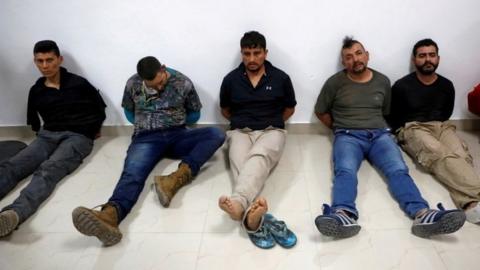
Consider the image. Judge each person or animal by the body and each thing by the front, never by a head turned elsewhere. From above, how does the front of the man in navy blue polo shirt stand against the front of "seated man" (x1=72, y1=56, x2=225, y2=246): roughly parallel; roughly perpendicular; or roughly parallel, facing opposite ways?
roughly parallel

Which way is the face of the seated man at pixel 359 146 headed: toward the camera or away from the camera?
toward the camera

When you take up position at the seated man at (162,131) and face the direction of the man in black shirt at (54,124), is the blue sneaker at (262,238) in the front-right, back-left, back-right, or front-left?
back-left

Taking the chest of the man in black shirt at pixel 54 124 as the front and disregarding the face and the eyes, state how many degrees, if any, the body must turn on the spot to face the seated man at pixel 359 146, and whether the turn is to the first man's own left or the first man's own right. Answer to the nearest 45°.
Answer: approximately 90° to the first man's own left

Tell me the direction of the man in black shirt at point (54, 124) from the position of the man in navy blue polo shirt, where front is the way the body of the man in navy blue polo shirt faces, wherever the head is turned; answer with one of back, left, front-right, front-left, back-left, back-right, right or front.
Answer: right

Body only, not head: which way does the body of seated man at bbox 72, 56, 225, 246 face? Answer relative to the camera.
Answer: toward the camera

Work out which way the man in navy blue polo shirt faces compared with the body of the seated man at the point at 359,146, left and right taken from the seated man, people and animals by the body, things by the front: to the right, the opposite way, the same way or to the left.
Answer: the same way

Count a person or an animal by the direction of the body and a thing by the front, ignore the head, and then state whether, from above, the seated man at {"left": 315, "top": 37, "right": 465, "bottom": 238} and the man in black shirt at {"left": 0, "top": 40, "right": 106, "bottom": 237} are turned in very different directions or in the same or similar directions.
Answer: same or similar directions

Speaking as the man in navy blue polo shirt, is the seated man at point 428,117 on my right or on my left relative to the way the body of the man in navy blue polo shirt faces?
on my left

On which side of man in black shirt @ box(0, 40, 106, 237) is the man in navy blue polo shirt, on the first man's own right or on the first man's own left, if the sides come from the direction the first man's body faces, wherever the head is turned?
on the first man's own left

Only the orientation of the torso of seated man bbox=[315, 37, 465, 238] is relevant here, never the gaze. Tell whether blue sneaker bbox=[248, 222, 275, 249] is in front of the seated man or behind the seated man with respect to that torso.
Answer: in front

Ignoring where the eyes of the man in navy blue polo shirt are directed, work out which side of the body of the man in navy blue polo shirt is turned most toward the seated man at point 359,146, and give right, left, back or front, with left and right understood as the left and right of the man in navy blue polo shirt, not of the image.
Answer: left

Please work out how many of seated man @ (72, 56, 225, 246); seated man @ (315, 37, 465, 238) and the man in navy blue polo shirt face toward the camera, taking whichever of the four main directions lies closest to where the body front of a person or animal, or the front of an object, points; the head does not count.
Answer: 3

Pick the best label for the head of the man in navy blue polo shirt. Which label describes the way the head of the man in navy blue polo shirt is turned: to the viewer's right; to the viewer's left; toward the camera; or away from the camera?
toward the camera

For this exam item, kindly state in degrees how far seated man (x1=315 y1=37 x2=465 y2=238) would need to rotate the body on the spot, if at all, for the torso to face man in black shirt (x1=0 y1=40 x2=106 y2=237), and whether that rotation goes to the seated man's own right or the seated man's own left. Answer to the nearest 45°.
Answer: approximately 90° to the seated man's own right

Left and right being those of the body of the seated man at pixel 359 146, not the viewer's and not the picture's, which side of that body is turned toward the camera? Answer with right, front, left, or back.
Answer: front

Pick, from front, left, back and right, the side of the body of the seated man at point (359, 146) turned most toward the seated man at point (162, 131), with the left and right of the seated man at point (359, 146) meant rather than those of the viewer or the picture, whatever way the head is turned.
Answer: right
